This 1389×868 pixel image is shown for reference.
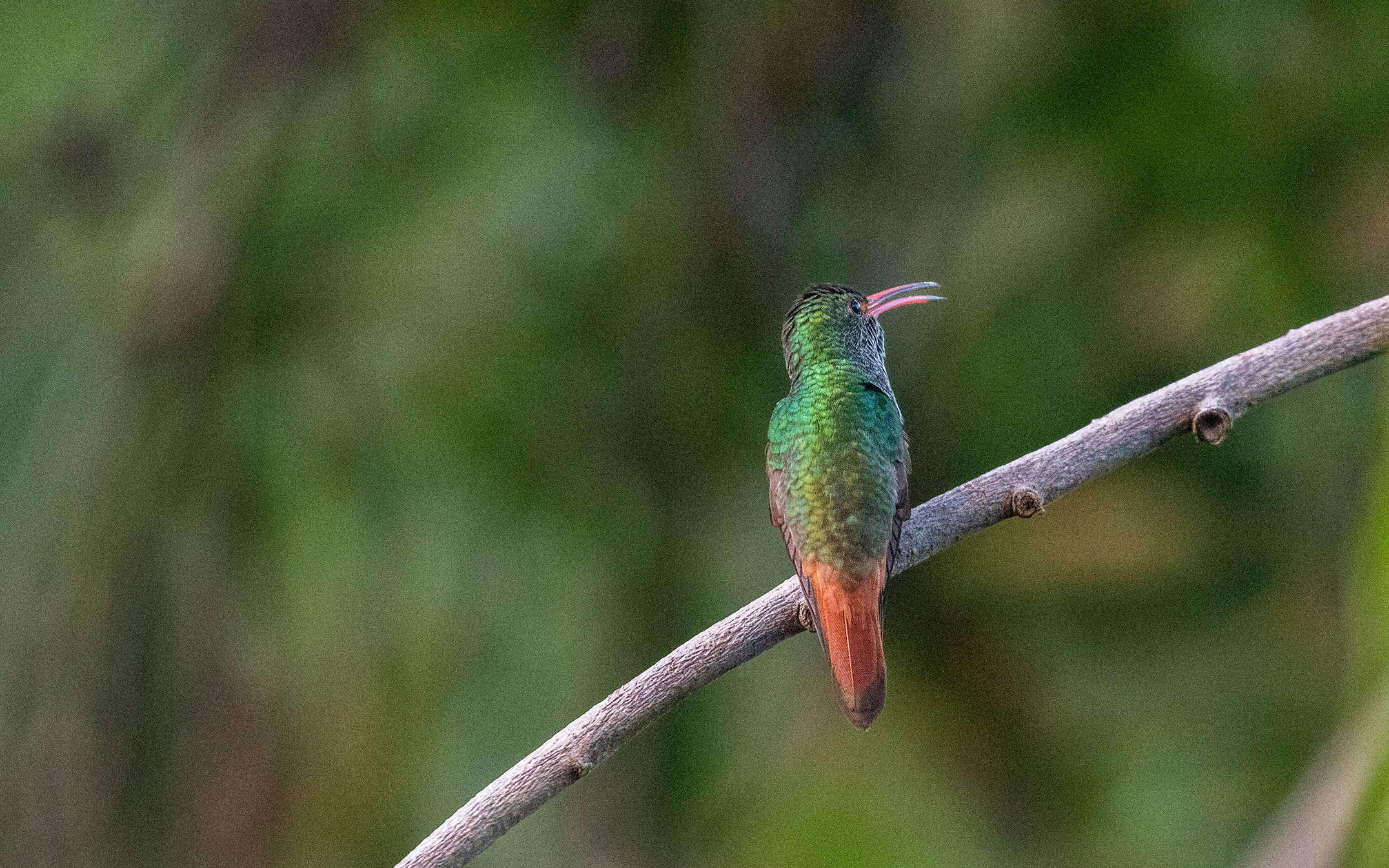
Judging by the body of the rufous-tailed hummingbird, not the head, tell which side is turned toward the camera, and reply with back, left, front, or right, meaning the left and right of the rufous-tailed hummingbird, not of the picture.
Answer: back
